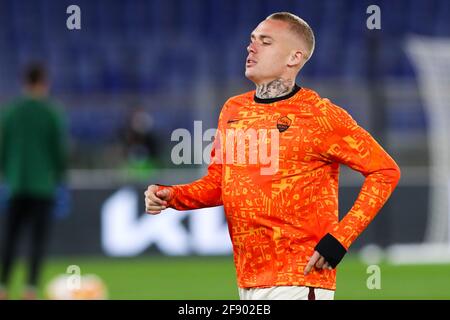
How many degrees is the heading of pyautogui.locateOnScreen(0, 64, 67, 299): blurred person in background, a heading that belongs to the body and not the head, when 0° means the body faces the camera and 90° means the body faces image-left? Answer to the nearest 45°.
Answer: approximately 180°

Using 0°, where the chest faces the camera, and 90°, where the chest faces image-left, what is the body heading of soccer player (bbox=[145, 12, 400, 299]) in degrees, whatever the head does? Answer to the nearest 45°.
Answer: approximately 45°

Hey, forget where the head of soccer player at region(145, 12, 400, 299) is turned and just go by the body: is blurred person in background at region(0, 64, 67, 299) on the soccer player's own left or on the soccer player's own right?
on the soccer player's own right

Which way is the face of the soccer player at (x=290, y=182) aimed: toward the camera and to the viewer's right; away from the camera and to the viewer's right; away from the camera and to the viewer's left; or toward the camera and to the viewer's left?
toward the camera and to the viewer's left

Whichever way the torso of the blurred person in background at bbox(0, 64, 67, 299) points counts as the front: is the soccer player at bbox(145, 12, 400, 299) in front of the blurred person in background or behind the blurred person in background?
behind

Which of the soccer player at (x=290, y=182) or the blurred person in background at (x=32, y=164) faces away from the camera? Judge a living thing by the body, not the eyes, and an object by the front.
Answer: the blurred person in background

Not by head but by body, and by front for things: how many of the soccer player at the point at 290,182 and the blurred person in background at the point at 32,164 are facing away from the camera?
1
